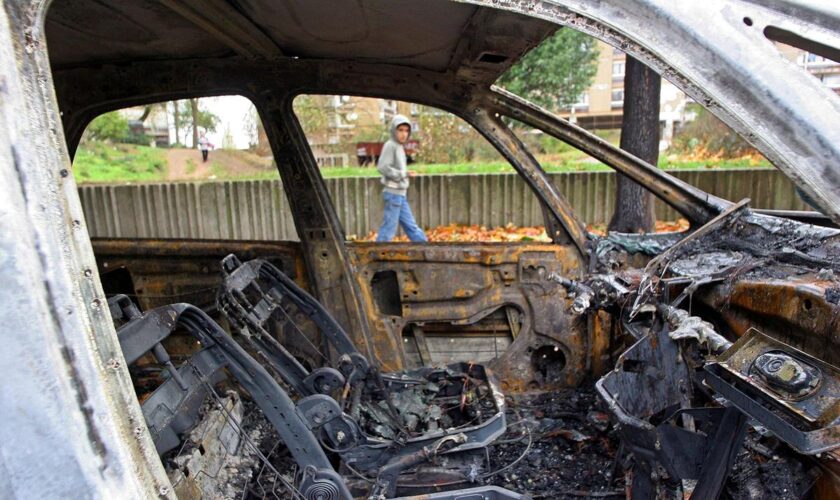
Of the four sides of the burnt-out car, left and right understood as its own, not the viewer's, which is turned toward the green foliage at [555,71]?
left

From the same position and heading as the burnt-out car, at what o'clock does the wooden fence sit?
The wooden fence is roughly at 9 o'clock from the burnt-out car.

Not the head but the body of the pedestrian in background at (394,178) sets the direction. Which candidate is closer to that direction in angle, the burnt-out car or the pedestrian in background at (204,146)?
the burnt-out car

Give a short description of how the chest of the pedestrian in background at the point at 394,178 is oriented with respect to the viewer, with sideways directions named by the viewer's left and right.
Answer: facing to the right of the viewer

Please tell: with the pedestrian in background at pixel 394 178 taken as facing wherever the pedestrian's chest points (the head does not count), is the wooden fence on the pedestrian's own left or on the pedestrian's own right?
on the pedestrian's own left

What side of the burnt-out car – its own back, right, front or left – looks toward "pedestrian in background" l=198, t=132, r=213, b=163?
left

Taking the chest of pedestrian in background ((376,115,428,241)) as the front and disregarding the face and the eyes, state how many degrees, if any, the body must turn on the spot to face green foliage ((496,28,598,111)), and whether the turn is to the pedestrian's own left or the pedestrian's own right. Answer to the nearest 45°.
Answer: approximately 45° to the pedestrian's own left

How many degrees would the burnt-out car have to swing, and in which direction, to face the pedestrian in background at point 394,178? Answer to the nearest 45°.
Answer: approximately 90° to its left

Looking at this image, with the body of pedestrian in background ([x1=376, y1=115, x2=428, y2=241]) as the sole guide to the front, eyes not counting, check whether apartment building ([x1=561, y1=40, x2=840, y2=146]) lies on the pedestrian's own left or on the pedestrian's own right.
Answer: on the pedestrian's own left

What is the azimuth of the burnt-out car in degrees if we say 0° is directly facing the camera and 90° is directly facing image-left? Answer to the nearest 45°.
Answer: approximately 270°
